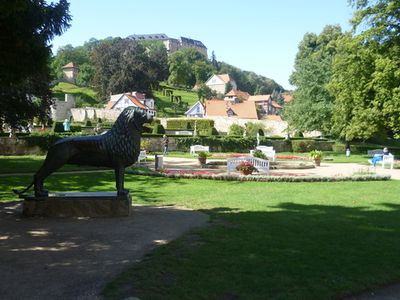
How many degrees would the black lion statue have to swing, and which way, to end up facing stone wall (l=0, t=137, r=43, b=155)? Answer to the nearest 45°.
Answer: approximately 90° to its left

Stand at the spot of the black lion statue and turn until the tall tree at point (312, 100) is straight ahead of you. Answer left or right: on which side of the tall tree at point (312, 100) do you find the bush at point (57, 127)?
left

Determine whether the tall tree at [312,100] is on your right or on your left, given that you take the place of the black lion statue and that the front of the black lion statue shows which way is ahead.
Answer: on your left

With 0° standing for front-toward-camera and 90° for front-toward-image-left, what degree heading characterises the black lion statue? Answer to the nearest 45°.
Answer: approximately 270°

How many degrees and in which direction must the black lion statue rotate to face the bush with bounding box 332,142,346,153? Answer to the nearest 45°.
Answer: approximately 45° to its left

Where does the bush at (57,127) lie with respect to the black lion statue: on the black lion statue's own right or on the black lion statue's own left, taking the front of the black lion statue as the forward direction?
on the black lion statue's own left
